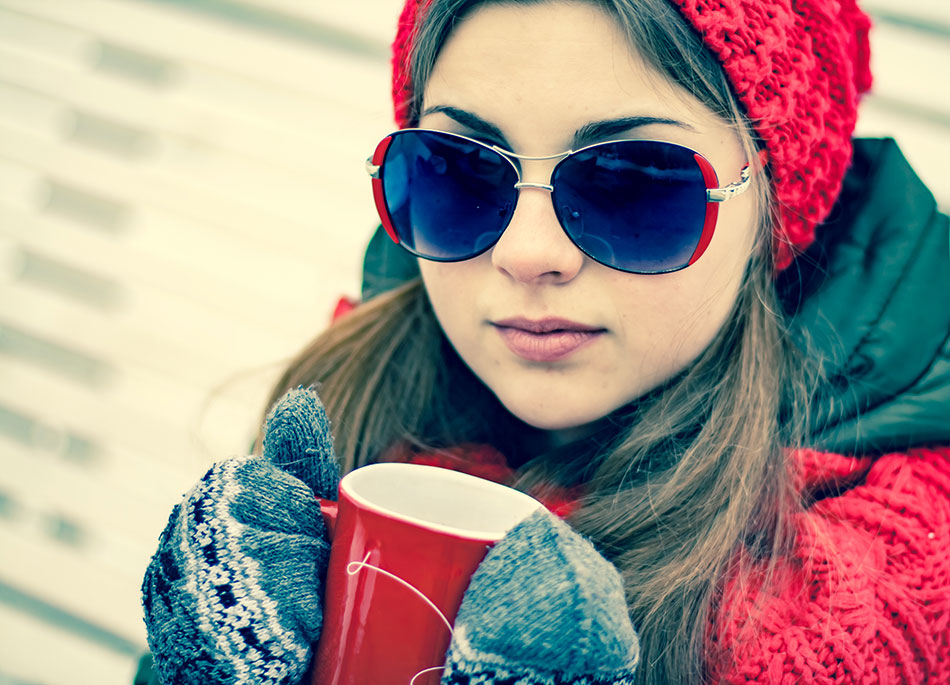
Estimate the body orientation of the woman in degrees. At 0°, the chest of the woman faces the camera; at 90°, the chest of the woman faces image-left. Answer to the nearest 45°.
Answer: approximately 45°
